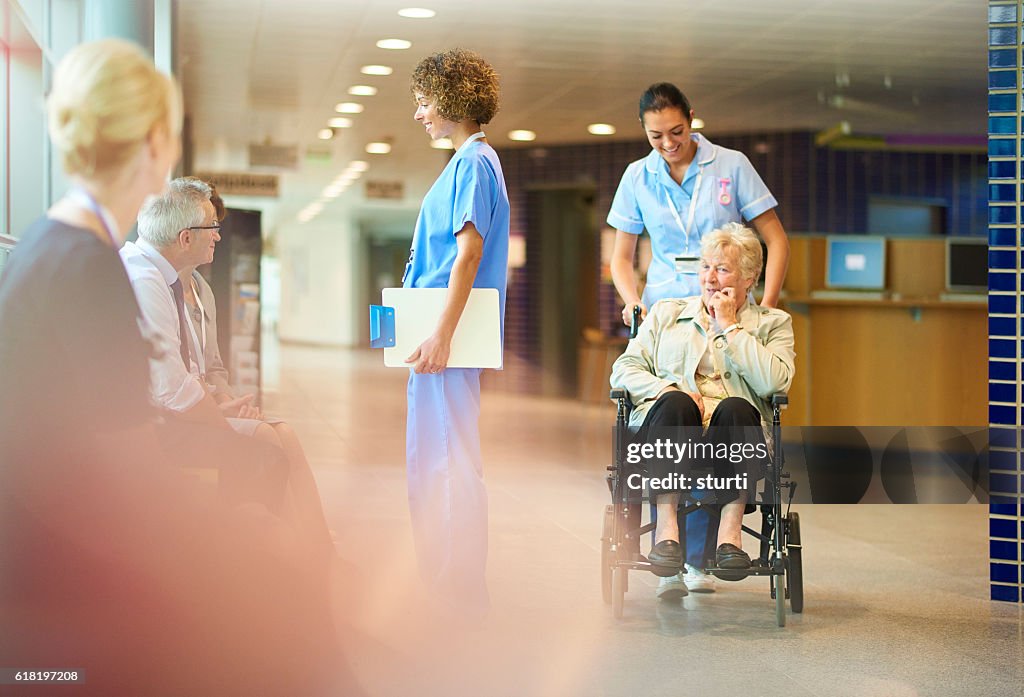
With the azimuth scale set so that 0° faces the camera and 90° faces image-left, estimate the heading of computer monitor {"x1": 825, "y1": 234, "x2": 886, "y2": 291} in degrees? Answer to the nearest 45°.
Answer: approximately 0°

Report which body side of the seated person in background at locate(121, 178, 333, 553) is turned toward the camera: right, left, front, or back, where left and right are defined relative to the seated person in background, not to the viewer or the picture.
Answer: right

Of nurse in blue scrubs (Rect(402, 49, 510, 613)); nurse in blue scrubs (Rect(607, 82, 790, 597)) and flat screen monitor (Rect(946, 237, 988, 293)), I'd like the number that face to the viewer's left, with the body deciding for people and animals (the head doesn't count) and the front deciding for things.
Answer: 1

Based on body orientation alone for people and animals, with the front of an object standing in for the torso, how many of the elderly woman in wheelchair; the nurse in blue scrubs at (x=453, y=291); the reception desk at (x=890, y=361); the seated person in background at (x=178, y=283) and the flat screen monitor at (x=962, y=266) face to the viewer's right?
1

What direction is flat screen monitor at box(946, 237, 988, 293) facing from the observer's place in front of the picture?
facing the viewer

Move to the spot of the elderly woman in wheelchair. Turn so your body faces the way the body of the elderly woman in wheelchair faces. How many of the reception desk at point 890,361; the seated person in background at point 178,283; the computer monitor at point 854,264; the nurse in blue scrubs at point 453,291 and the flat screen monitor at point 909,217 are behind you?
3

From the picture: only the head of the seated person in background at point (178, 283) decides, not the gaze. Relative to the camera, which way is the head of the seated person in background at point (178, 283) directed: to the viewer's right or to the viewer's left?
to the viewer's right

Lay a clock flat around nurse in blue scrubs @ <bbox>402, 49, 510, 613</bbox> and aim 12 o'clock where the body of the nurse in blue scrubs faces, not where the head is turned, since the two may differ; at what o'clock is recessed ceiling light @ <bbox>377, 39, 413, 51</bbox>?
The recessed ceiling light is roughly at 3 o'clock from the nurse in blue scrubs.

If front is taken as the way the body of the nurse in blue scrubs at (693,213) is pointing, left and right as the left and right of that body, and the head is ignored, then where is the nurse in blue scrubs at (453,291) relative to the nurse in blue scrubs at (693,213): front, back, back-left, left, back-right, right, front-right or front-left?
front-right

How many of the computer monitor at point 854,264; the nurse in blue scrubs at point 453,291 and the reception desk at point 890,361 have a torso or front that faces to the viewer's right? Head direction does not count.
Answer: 0

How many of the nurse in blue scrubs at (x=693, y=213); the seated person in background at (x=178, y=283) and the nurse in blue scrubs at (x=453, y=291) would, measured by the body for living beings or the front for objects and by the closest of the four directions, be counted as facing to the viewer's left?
1

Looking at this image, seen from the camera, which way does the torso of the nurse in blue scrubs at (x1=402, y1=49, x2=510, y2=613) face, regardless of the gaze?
to the viewer's left

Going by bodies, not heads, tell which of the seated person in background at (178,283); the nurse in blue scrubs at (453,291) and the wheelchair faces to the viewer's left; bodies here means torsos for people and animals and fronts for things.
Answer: the nurse in blue scrubs

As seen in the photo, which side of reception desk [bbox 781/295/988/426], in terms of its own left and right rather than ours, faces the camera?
front

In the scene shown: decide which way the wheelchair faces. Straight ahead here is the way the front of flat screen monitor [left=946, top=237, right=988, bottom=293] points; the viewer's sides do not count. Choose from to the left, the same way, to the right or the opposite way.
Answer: the same way

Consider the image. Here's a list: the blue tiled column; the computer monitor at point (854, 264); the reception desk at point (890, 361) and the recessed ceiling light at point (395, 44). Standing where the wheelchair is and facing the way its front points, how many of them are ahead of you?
0

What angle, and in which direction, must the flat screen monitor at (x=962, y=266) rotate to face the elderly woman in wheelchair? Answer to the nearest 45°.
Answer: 0° — it already faces them

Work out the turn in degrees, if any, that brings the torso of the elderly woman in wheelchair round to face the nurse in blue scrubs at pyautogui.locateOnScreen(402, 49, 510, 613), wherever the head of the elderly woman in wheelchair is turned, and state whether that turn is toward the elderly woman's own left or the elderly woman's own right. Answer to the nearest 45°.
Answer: approximately 45° to the elderly woman's own right
